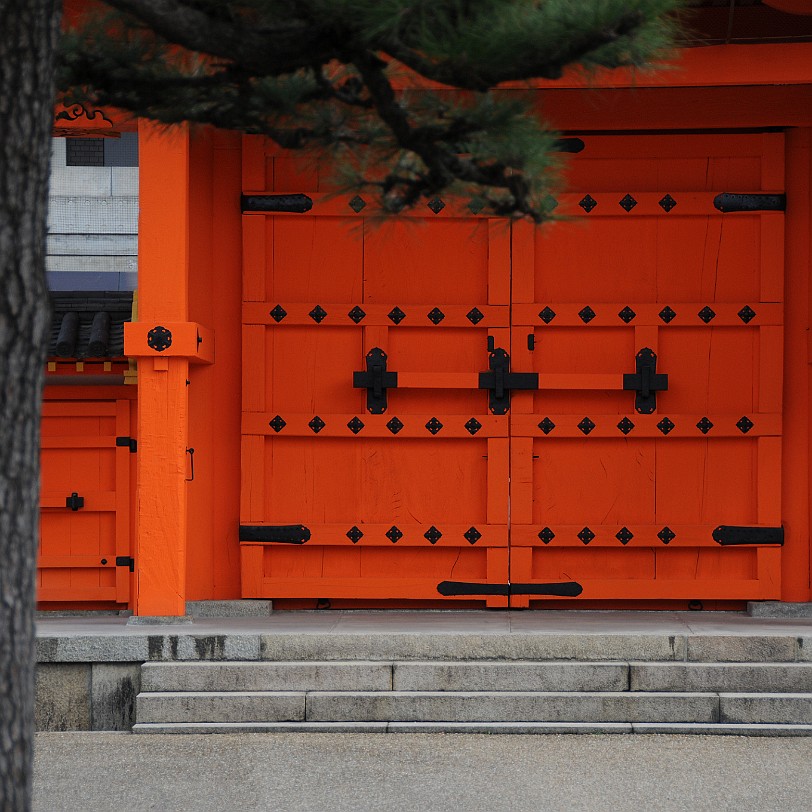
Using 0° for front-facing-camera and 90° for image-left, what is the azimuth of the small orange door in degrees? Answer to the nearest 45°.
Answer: approximately 0°

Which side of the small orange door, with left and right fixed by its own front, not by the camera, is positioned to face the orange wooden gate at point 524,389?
left

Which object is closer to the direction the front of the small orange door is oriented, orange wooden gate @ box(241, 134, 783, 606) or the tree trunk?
the tree trunk

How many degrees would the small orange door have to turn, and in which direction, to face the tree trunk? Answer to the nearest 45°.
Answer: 0° — it already faces it
